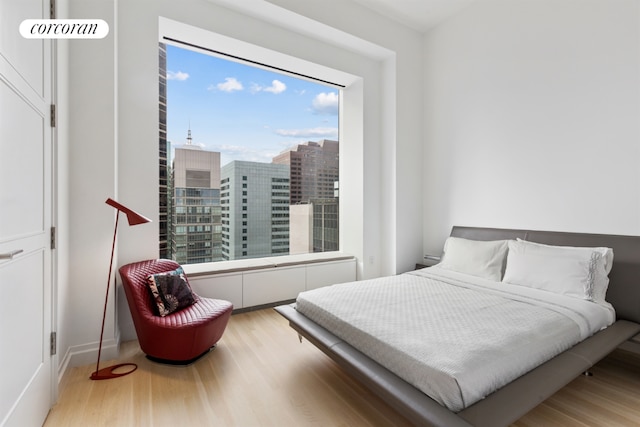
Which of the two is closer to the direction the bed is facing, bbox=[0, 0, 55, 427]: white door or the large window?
the white door

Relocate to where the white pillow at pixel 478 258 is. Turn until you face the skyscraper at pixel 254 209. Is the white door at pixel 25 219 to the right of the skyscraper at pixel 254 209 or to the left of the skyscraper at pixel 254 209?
left

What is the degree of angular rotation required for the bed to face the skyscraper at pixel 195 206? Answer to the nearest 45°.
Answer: approximately 45° to its right

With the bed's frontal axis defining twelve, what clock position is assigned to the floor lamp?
The floor lamp is roughly at 1 o'clock from the bed.

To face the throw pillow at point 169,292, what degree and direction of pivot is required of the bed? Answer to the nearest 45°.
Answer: approximately 45° to its right

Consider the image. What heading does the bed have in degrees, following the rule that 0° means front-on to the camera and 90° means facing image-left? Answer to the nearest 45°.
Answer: approximately 45°

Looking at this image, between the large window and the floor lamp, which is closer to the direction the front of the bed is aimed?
the floor lamp

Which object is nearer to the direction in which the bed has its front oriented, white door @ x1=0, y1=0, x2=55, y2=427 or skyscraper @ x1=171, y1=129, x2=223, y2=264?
the white door

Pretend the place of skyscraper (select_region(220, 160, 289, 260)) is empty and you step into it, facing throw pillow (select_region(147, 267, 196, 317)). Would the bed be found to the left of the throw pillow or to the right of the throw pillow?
left
